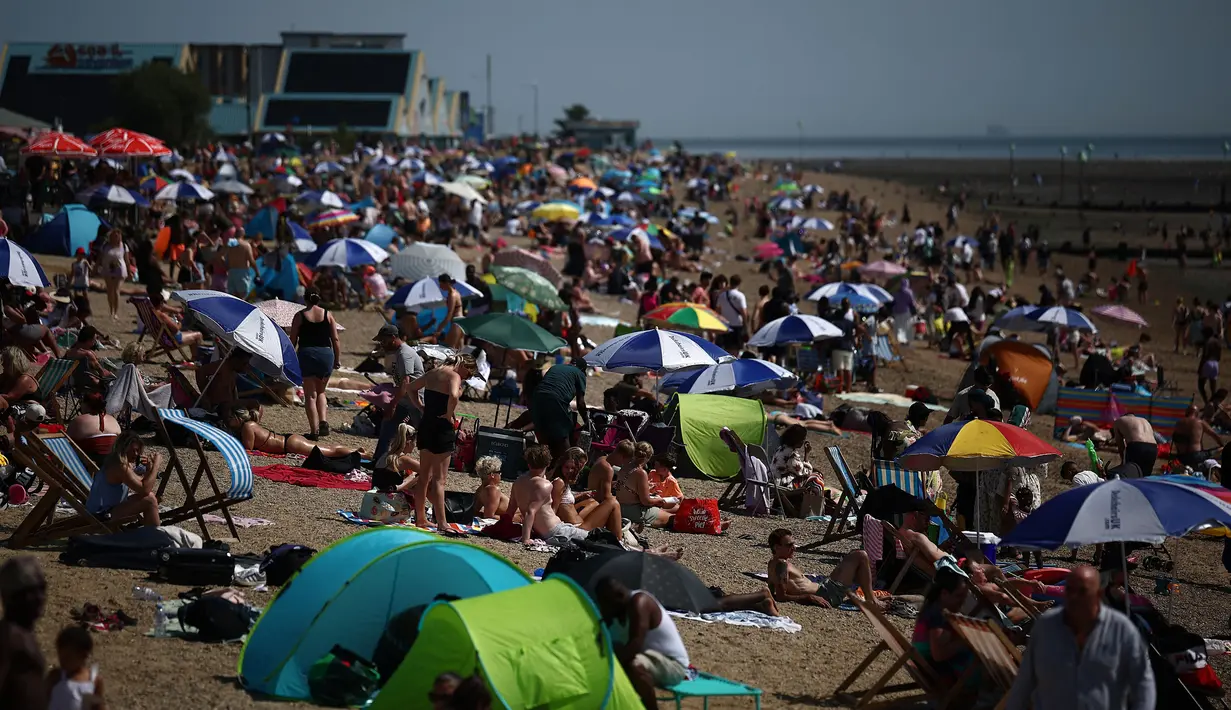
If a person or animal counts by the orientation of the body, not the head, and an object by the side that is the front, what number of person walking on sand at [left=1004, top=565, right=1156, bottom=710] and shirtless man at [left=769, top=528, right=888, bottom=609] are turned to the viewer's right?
1

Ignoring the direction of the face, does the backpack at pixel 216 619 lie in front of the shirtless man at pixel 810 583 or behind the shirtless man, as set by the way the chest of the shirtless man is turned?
behind

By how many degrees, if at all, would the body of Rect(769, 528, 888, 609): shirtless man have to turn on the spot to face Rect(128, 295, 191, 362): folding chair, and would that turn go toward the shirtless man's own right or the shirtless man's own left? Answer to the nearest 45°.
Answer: approximately 135° to the shirtless man's own left

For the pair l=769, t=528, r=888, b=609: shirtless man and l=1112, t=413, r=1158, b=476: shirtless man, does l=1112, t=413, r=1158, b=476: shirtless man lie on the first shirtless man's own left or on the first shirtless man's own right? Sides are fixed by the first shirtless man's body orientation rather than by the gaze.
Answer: on the first shirtless man's own left

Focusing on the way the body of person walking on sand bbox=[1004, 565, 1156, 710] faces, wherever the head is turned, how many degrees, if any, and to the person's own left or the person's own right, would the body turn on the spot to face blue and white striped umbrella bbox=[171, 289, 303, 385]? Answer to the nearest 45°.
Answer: approximately 135° to the person's own right

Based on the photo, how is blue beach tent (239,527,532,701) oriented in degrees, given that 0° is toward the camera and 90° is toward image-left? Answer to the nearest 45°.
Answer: approximately 315°

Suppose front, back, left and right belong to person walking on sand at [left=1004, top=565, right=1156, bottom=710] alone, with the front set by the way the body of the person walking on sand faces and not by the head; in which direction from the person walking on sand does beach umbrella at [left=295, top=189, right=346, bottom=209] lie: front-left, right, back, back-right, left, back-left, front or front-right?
back-right

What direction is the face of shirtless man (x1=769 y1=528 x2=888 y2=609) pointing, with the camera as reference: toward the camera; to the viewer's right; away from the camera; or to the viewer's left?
to the viewer's right

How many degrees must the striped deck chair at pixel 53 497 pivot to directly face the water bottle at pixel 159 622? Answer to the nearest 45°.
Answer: approximately 90° to its right

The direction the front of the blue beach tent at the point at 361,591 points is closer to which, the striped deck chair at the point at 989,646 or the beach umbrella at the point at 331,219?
the striped deck chair

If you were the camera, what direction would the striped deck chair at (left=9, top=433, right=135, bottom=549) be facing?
facing to the right of the viewer

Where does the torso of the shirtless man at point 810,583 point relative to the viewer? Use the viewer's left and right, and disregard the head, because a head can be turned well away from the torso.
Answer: facing to the right of the viewer

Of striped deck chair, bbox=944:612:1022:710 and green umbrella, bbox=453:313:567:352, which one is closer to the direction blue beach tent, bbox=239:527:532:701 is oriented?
the striped deck chair
